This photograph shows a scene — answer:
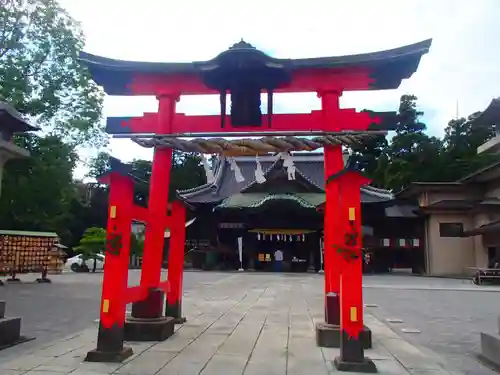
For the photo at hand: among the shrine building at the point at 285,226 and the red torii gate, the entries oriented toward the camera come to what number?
2

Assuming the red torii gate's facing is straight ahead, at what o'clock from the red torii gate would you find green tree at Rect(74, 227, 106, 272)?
The green tree is roughly at 5 o'clock from the red torii gate.

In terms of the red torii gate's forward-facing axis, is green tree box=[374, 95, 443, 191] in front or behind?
behind

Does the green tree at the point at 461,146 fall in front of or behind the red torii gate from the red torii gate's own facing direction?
behind

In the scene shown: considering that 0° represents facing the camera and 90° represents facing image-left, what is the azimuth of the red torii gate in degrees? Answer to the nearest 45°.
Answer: approximately 0°

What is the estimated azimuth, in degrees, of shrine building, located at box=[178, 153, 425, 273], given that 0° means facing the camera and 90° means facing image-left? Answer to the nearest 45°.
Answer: approximately 0°

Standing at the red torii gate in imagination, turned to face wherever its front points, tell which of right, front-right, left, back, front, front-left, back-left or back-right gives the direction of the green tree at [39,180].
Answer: back-right

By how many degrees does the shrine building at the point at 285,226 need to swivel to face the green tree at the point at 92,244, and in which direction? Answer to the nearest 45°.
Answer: approximately 90° to its right

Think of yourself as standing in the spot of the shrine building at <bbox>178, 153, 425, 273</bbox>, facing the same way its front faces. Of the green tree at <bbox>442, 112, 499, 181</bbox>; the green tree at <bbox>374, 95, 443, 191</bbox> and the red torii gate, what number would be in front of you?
1

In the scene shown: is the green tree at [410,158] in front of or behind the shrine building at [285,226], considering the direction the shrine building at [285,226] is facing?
behind
